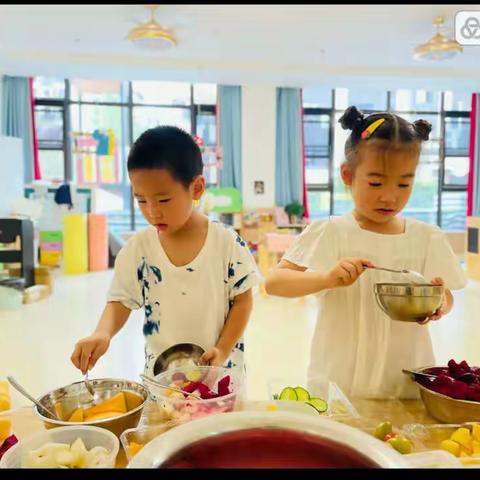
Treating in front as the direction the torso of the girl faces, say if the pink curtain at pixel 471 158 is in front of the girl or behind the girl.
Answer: behind

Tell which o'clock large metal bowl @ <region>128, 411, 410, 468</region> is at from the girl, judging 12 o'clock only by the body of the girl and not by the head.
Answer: The large metal bowl is roughly at 12 o'clock from the girl.

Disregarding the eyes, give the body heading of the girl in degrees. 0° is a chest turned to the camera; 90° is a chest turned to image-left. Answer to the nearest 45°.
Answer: approximately 0°

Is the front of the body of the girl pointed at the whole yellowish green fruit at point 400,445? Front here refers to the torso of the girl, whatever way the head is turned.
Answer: yes
